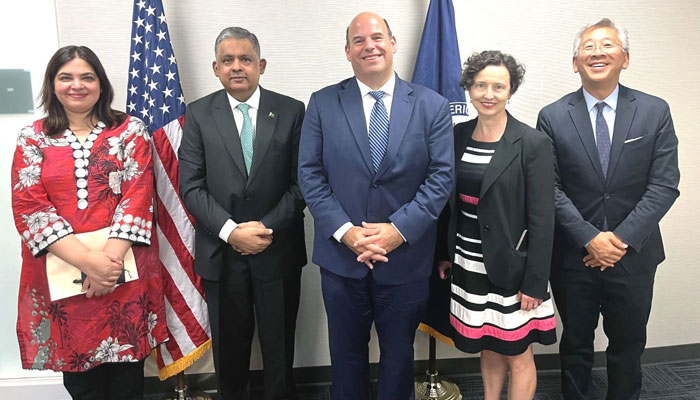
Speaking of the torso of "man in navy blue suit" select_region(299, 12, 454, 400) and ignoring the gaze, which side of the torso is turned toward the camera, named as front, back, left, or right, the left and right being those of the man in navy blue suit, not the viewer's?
front

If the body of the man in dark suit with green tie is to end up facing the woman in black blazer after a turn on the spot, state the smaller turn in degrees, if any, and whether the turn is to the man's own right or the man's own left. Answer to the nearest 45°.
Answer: approximately 45° to the man's own left

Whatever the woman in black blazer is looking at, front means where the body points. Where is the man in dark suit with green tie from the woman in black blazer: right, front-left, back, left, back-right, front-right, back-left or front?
front-right

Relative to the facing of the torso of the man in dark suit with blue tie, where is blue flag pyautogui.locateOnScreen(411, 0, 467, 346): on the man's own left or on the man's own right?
on the man's own right

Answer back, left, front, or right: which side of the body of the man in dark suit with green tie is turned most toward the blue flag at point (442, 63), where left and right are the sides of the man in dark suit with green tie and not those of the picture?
left

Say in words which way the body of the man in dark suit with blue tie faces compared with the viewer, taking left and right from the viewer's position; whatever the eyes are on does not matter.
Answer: facing the viewer

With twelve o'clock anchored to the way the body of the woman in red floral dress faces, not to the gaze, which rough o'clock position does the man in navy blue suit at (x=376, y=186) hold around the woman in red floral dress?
The man in navy blue suit is roughly at 10 o'clock from the woman in red floral dress.

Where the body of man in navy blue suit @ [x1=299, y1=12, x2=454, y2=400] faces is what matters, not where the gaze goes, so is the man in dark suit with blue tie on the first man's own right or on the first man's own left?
on the first man's own left

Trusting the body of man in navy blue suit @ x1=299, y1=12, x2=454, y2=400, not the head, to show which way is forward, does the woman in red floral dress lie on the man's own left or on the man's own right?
on the man's own right

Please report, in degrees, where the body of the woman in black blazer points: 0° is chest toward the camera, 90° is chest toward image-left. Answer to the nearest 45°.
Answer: approximately 45°
